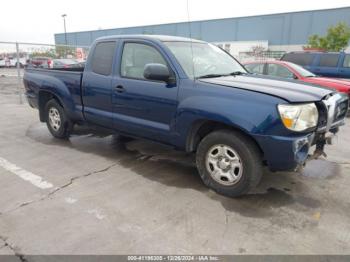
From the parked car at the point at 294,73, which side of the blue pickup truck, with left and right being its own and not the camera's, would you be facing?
left

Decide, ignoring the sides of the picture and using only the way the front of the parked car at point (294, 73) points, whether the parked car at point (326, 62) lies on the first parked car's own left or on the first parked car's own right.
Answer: on the first parked car's own left

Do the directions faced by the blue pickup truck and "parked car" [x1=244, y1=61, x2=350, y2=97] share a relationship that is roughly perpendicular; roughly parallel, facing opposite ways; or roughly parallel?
roughly parallel

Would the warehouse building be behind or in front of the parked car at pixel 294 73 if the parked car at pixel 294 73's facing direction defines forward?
behind

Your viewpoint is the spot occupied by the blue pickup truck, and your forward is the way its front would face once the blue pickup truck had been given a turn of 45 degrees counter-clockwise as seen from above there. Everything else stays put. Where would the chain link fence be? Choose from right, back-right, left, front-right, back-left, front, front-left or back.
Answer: back-left

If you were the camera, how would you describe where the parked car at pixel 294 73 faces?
facing the viewer and to the right of the viewer

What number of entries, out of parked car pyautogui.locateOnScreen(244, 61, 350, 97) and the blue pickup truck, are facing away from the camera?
0

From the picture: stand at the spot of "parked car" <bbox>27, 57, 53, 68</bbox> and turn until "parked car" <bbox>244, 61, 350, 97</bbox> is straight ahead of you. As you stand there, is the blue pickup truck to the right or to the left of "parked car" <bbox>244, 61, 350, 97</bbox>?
right

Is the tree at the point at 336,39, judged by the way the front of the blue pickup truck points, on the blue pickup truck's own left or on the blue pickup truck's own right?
on the blue pickup truck's own left

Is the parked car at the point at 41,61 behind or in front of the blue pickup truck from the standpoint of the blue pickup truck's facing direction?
behind

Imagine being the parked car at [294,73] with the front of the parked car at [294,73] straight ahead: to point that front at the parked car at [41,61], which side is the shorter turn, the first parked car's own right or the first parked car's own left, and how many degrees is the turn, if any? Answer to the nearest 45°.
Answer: approximately 135° to the first parked car's own left
